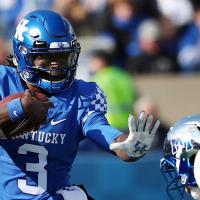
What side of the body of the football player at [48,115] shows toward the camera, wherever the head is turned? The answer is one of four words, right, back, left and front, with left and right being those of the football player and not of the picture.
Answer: front

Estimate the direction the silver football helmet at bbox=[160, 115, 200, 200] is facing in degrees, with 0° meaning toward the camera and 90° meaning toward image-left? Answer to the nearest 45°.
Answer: approximately 90°
